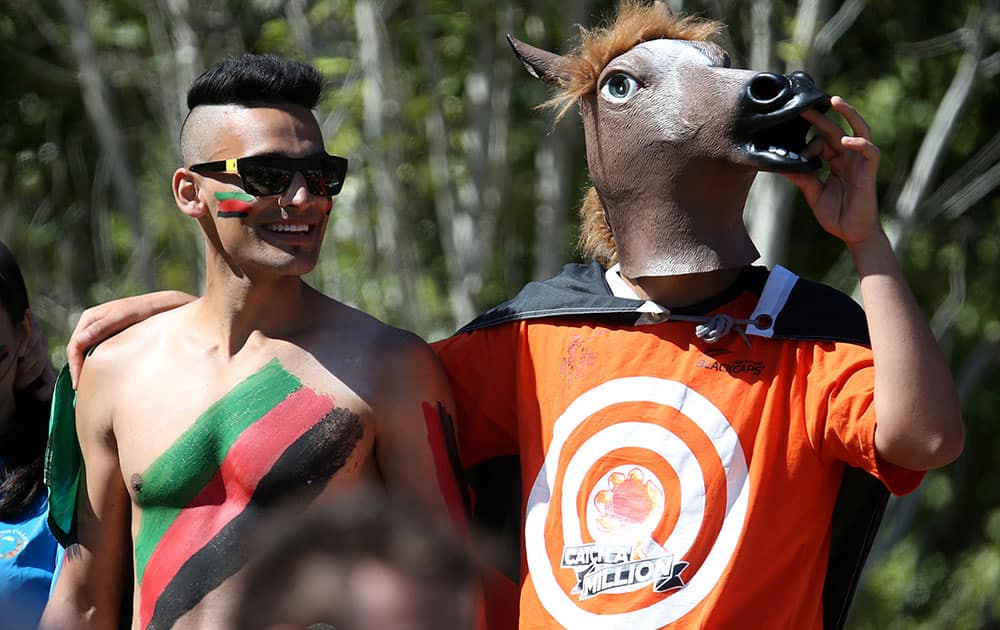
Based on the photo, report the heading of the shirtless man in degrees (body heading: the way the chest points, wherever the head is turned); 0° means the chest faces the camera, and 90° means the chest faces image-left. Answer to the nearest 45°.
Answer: approximately 0°

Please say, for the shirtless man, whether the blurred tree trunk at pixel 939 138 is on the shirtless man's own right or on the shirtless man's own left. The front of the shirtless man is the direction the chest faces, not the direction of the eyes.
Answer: on the shirtless man's own left

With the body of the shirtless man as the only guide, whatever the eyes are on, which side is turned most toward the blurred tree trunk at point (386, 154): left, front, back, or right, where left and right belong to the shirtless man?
back

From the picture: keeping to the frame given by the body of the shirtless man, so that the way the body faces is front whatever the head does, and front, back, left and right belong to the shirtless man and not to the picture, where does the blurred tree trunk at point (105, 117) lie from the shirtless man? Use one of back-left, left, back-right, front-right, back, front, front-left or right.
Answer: back

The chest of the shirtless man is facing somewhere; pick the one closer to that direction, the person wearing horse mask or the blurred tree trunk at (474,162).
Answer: the person wearing horse mask

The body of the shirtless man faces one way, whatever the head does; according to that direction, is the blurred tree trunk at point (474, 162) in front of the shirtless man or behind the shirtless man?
behind

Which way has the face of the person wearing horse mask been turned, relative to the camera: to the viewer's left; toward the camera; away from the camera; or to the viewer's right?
to the viewer's right

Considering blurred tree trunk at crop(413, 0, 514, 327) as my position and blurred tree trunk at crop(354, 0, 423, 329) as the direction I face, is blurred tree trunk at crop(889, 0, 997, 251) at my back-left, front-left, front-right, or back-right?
back-left

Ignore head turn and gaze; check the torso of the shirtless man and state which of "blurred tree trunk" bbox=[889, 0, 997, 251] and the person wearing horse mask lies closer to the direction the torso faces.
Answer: the person wearing horse mask

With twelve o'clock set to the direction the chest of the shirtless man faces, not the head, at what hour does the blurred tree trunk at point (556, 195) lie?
The blurred tree trunk is roughly at 7 o'clock from the shirtless man.
